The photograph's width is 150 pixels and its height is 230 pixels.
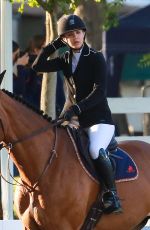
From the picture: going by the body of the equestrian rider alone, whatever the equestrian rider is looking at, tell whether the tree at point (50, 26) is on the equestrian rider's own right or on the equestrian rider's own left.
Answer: on the equestrian rider's own right

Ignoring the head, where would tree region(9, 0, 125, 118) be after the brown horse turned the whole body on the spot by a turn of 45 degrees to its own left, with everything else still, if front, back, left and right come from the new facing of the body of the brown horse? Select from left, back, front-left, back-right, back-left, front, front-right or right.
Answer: back

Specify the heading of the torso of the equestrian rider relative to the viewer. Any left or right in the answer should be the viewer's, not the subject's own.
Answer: facing the viewer and to the left of the viewer
